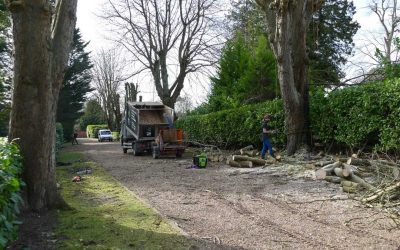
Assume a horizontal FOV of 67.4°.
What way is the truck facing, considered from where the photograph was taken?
facing away from the viewer and to the left of the viewer

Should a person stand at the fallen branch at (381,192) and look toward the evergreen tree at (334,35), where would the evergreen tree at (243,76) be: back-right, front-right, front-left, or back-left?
front-left

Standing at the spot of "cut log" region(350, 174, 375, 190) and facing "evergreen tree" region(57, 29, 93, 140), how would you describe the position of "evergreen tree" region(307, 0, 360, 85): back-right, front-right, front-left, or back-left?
front-right

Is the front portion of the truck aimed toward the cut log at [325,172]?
no

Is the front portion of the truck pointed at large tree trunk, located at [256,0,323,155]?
no

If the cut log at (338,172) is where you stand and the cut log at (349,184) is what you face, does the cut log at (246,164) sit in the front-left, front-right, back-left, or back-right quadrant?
back-right

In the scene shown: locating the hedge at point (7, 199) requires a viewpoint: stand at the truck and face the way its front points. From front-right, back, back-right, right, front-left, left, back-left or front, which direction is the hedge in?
back-left

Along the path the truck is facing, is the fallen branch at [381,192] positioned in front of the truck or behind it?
behind

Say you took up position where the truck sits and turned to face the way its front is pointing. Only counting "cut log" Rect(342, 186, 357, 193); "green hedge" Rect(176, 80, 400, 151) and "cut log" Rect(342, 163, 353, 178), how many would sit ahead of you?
0

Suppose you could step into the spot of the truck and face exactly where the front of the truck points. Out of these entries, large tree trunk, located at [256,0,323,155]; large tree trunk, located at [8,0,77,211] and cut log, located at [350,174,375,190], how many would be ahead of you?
0

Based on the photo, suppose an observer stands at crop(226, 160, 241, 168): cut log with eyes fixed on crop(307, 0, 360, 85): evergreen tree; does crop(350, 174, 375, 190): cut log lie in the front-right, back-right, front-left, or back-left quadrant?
back-right

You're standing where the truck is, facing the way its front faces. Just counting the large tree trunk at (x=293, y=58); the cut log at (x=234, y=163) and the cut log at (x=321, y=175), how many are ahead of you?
0
